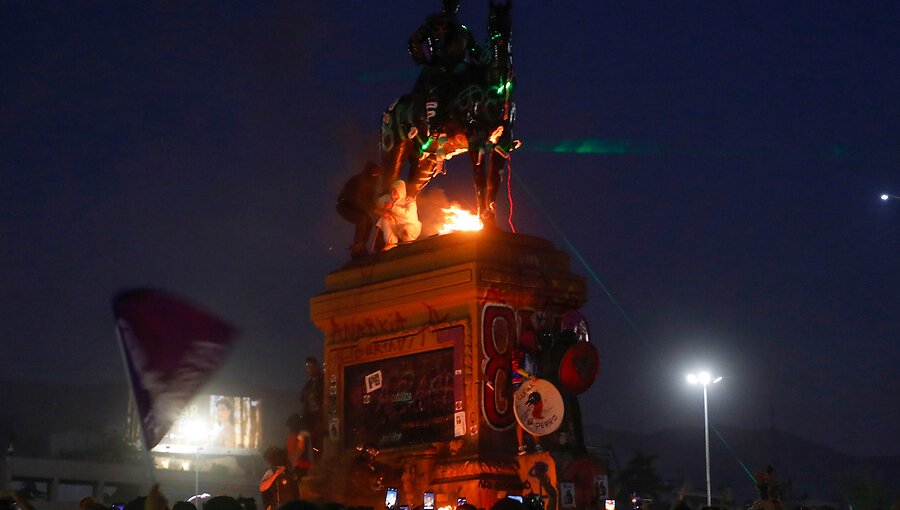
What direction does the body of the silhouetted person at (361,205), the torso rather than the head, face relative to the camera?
to the viewer's right

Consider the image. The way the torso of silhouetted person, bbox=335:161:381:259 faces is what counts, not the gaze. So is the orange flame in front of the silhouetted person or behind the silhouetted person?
in front

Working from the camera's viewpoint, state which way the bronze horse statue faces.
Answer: facing the viewer and to the right of the viewer

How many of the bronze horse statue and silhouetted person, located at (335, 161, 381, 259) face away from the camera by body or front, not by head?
0

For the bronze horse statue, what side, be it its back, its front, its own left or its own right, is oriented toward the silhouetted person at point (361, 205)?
back
